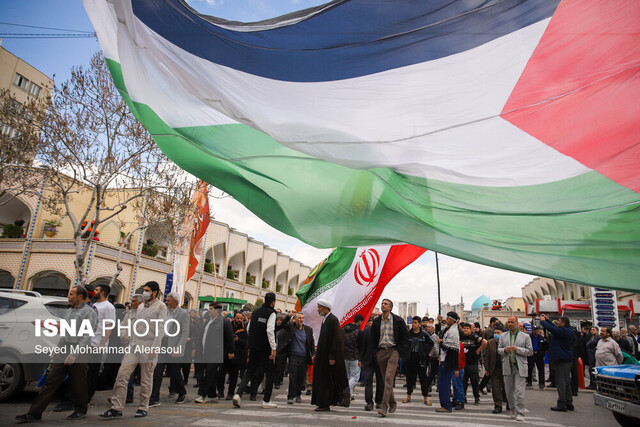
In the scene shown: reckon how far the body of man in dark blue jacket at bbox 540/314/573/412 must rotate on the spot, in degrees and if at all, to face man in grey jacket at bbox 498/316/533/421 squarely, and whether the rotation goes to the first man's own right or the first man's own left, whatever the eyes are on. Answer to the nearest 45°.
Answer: approximately 45° to the first man's own left

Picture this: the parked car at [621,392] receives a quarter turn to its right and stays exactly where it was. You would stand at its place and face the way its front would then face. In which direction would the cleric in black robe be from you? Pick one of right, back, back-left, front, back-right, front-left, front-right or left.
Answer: front-left

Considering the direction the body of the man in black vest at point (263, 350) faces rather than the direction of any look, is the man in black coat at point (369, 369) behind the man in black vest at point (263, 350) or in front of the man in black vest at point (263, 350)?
in front

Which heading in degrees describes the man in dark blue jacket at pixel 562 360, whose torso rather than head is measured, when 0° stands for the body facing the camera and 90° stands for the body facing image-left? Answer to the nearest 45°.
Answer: approximately 90°

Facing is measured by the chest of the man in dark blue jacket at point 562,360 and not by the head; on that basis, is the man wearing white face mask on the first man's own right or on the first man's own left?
on the first man's own left

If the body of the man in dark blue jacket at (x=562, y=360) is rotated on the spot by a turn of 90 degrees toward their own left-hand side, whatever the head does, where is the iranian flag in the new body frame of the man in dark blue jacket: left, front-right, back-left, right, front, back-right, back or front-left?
right
